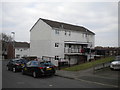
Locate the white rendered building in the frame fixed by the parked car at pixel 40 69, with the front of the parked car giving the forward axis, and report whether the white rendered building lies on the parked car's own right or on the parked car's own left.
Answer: on the parked car's own right

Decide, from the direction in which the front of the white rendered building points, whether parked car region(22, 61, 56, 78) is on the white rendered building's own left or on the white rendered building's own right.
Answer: on the white rendered building's own right
